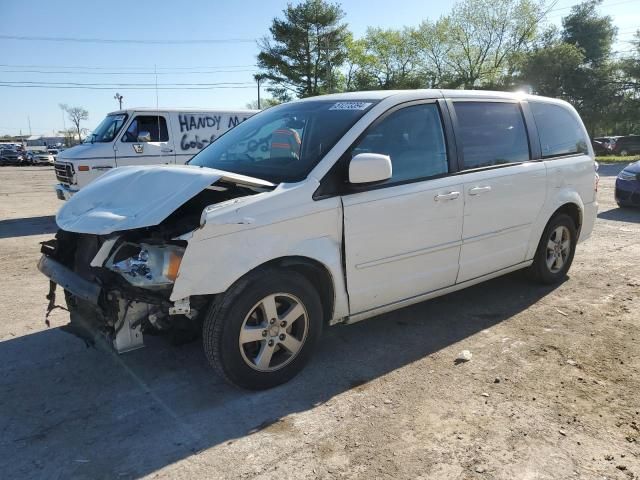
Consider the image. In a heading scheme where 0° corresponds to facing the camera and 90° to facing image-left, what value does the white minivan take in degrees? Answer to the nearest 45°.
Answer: approximately 45°

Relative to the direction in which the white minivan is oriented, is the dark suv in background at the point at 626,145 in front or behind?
behind

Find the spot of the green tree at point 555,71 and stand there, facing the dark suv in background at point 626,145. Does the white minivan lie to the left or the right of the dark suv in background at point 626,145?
right

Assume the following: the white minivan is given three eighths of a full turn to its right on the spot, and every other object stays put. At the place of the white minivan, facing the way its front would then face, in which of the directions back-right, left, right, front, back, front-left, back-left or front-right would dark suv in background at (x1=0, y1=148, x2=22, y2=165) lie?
front-left

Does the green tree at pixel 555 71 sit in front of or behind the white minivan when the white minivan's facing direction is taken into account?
behind

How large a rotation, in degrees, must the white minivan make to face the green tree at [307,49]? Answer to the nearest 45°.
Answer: approximately 135° to its right
